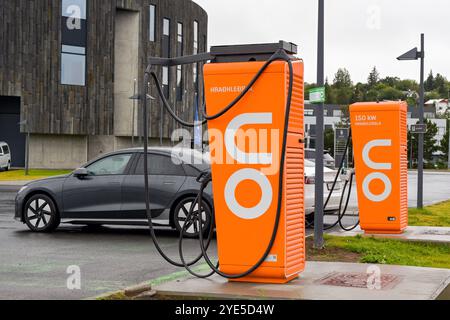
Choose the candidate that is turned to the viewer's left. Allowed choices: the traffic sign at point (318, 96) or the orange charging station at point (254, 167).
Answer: the orange charging station

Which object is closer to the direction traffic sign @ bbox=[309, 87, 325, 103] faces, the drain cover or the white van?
the drain cover

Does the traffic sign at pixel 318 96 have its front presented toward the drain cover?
yes

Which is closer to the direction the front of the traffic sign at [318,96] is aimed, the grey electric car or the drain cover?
the drain cover

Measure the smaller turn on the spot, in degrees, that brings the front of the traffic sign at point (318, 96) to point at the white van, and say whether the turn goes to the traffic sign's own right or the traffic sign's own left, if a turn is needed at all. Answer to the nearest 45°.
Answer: approximately 135° to the traffic sign's own right

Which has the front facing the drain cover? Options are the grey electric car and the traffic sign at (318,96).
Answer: the traffic sign

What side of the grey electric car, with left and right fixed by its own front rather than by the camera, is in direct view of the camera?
left
